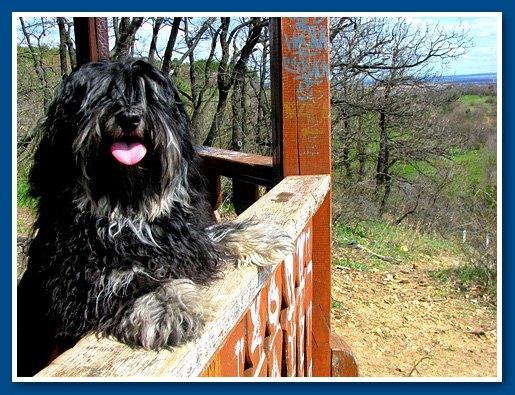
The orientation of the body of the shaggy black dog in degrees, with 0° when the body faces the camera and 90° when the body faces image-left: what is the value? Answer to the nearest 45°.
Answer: approximately 315°

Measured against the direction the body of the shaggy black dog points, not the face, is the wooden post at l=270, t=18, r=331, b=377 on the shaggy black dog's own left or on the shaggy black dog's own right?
on the shaggy black dog's own left

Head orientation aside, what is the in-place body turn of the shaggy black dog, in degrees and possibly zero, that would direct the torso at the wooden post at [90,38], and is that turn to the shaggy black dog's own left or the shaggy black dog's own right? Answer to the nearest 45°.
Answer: approximately 135° to the shaggy black dog's own left

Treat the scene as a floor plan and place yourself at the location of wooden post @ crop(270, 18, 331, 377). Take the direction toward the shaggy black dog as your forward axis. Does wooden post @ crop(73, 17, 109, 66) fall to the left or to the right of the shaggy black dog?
right
